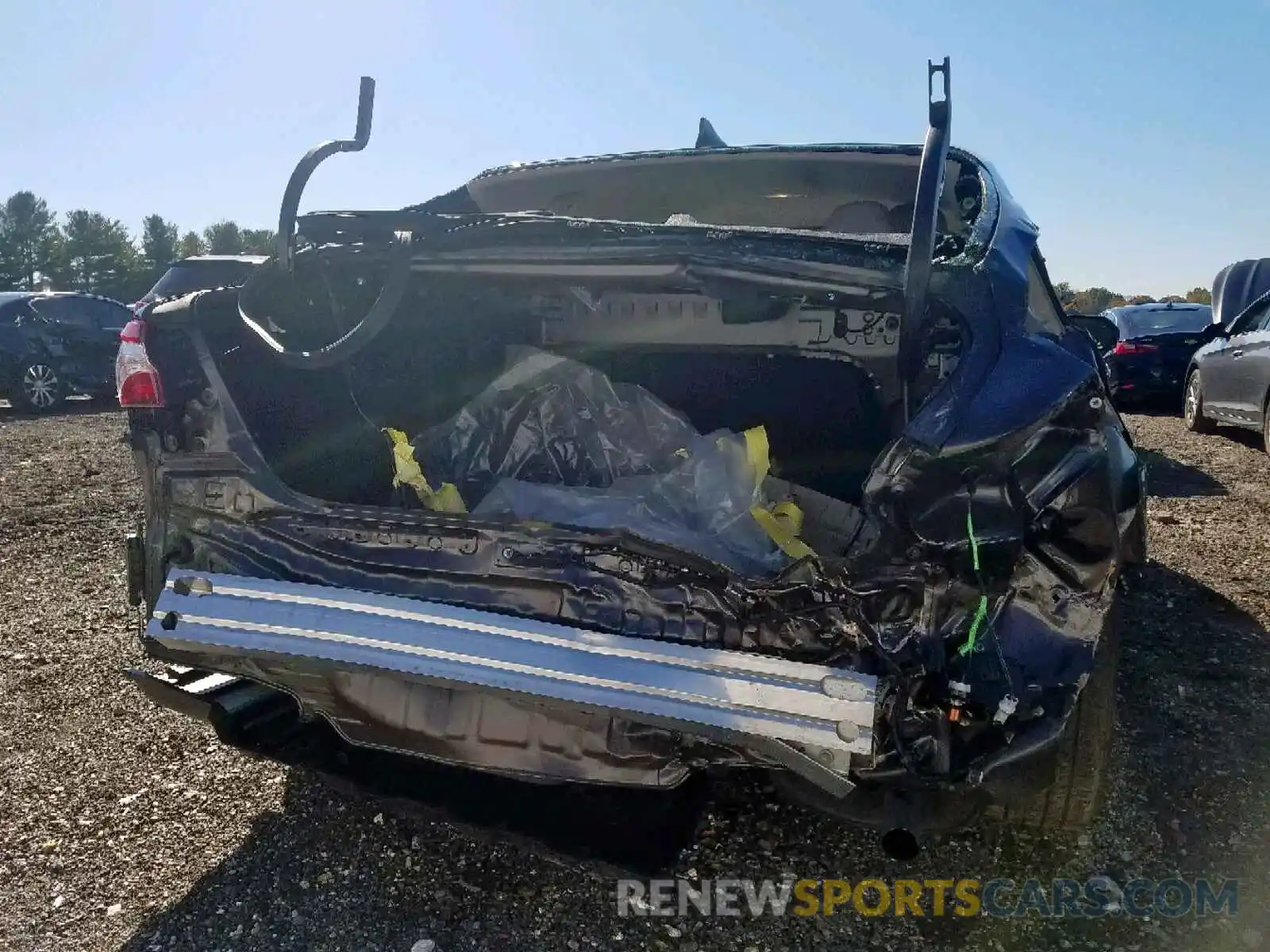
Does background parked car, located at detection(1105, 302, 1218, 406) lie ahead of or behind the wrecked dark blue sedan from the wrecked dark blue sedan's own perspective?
ahead

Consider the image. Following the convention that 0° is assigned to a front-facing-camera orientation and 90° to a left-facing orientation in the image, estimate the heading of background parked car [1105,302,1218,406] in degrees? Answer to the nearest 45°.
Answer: approximately 180°

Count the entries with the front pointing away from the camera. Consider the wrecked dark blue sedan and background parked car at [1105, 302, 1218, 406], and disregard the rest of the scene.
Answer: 2

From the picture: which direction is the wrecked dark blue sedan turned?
away from the camera

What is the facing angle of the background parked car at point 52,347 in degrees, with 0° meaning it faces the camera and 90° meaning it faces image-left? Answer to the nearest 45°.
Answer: approximately 135°

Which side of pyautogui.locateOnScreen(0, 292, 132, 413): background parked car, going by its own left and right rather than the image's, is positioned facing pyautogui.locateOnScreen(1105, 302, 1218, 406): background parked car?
front

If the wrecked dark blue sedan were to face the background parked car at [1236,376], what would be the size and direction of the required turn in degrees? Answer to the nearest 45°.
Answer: approximately 45° to its right

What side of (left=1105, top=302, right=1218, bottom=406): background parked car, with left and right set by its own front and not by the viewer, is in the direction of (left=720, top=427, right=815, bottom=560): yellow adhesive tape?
back

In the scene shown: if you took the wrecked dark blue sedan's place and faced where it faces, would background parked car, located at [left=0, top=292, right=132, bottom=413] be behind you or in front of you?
in front
